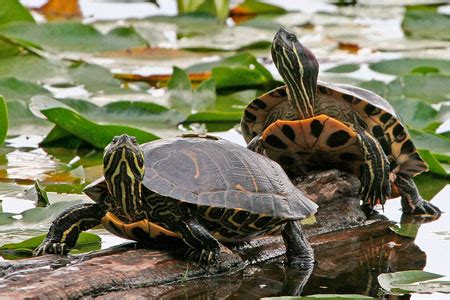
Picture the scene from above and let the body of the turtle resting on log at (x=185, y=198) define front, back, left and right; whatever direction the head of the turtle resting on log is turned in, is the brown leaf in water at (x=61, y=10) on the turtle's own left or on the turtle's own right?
on the turtle's own right

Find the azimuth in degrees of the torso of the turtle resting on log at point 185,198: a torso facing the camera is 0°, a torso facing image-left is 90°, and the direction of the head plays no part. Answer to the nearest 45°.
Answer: approximately 45°

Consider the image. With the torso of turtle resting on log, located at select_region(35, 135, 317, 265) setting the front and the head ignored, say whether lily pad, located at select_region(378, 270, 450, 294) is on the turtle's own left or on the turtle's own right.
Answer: on the turtle's own left

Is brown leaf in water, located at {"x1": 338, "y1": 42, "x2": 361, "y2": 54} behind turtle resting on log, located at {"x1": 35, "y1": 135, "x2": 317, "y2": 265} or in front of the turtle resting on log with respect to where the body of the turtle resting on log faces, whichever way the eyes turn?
behind
